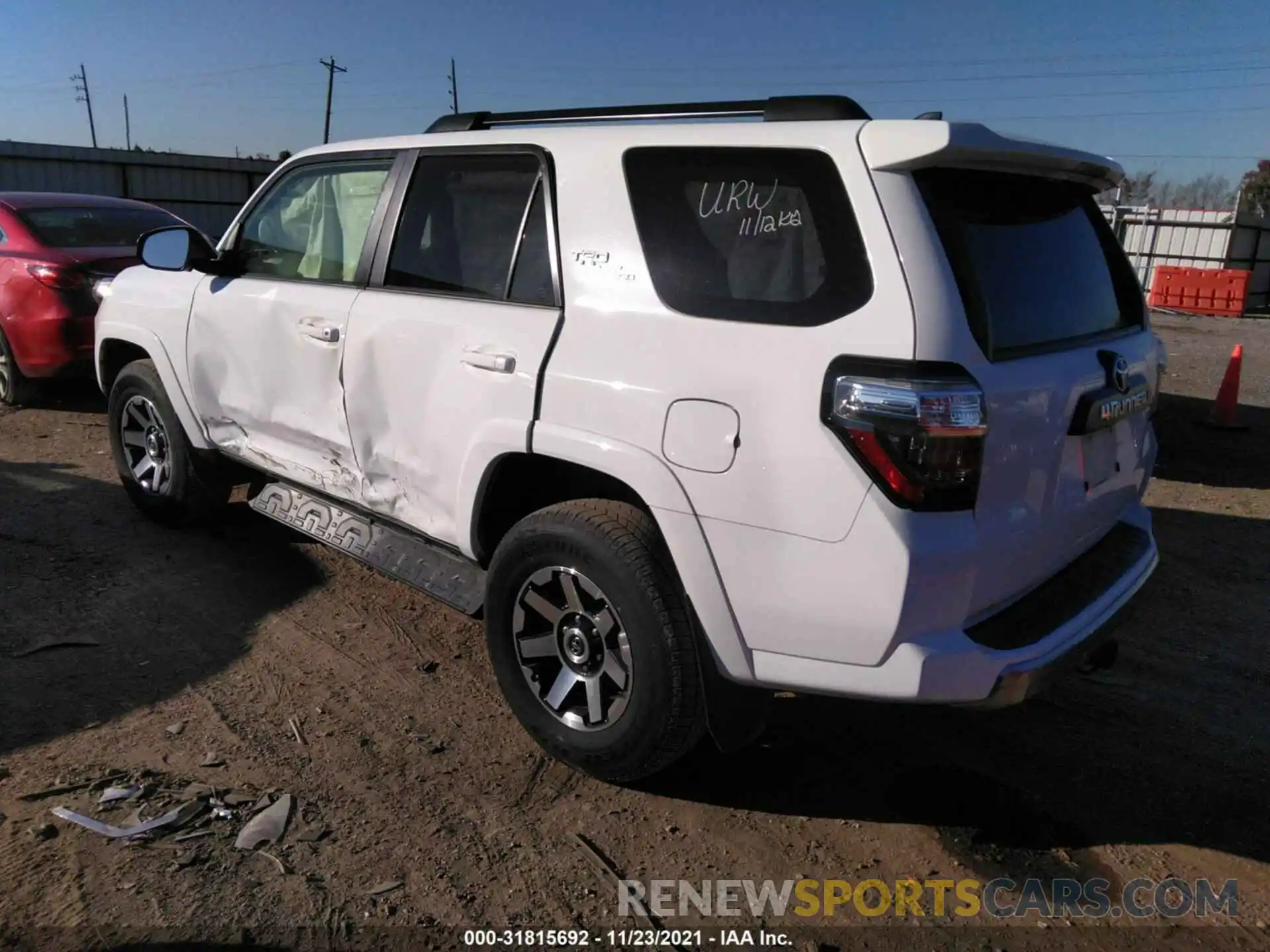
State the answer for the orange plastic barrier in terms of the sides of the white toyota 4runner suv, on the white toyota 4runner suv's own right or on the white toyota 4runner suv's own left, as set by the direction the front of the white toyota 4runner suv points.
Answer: on the white toyota 4runner suv's own right

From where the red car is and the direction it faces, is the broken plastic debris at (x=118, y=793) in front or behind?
behind

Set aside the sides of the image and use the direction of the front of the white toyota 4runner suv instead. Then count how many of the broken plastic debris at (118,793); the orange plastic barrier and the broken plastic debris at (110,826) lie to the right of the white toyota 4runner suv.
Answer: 1

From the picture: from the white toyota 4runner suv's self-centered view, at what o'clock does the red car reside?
The red car is roughly at 12 o'clock from the white toyota 4runner suv.

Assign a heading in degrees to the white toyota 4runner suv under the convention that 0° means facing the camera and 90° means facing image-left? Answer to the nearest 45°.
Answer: approximately 135°

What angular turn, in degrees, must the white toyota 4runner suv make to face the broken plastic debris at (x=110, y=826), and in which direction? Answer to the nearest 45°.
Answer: approximately 45° to its left

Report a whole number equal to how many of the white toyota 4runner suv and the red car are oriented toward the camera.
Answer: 0

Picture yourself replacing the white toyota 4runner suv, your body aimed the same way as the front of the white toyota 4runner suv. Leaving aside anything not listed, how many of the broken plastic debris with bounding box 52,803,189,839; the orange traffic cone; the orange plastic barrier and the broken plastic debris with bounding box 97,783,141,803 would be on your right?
2

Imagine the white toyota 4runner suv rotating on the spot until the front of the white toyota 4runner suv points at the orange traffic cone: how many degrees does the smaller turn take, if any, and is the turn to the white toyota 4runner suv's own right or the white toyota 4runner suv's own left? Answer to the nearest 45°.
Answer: approximately 90° to the white toyota 4runner suv's own right

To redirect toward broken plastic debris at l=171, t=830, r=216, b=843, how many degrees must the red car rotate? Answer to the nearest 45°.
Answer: approximately 135° to its left

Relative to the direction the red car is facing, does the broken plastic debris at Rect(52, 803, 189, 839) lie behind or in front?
behind

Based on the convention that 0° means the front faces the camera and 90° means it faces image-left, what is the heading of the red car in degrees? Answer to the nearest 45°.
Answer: approximately 135°

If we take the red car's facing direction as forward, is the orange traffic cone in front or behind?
behind

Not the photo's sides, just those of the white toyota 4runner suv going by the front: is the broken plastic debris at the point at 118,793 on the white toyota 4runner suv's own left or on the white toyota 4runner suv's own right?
on the white toyota 4runner suv's own left

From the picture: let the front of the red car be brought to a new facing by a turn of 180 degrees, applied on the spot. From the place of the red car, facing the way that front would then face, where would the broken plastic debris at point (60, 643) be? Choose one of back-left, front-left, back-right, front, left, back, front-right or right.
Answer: front-right

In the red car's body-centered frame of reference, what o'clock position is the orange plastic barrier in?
The orange plastic barrier is roughly at 4 o'clock from the red car.
